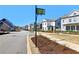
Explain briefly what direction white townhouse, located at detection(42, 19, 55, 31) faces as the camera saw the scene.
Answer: facing the viewer and to the left of the viewer
